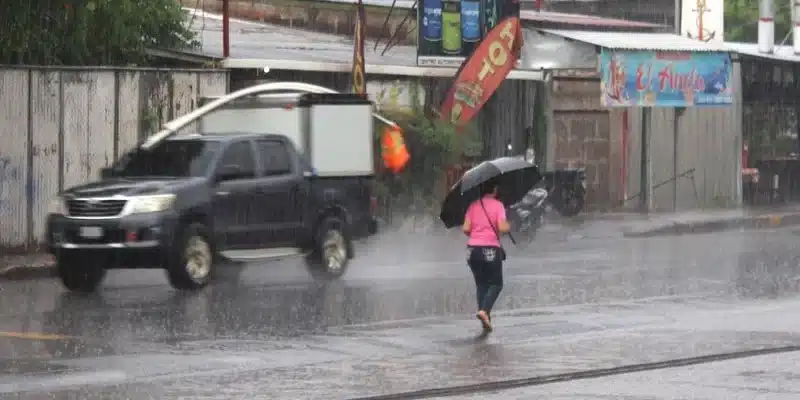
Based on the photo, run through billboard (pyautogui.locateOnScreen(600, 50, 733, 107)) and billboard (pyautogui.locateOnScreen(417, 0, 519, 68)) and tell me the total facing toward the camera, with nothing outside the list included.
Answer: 2

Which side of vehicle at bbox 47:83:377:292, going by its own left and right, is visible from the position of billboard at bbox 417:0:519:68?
back

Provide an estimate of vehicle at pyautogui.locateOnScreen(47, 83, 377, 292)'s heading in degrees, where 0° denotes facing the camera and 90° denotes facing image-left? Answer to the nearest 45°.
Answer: approximately 45°

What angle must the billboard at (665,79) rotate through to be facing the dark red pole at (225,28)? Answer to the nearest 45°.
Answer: approximately 45° to its right

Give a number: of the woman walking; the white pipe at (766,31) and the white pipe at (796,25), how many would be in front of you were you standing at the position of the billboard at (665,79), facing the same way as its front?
1

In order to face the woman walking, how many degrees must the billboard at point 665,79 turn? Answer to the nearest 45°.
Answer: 0° — it already faces them
